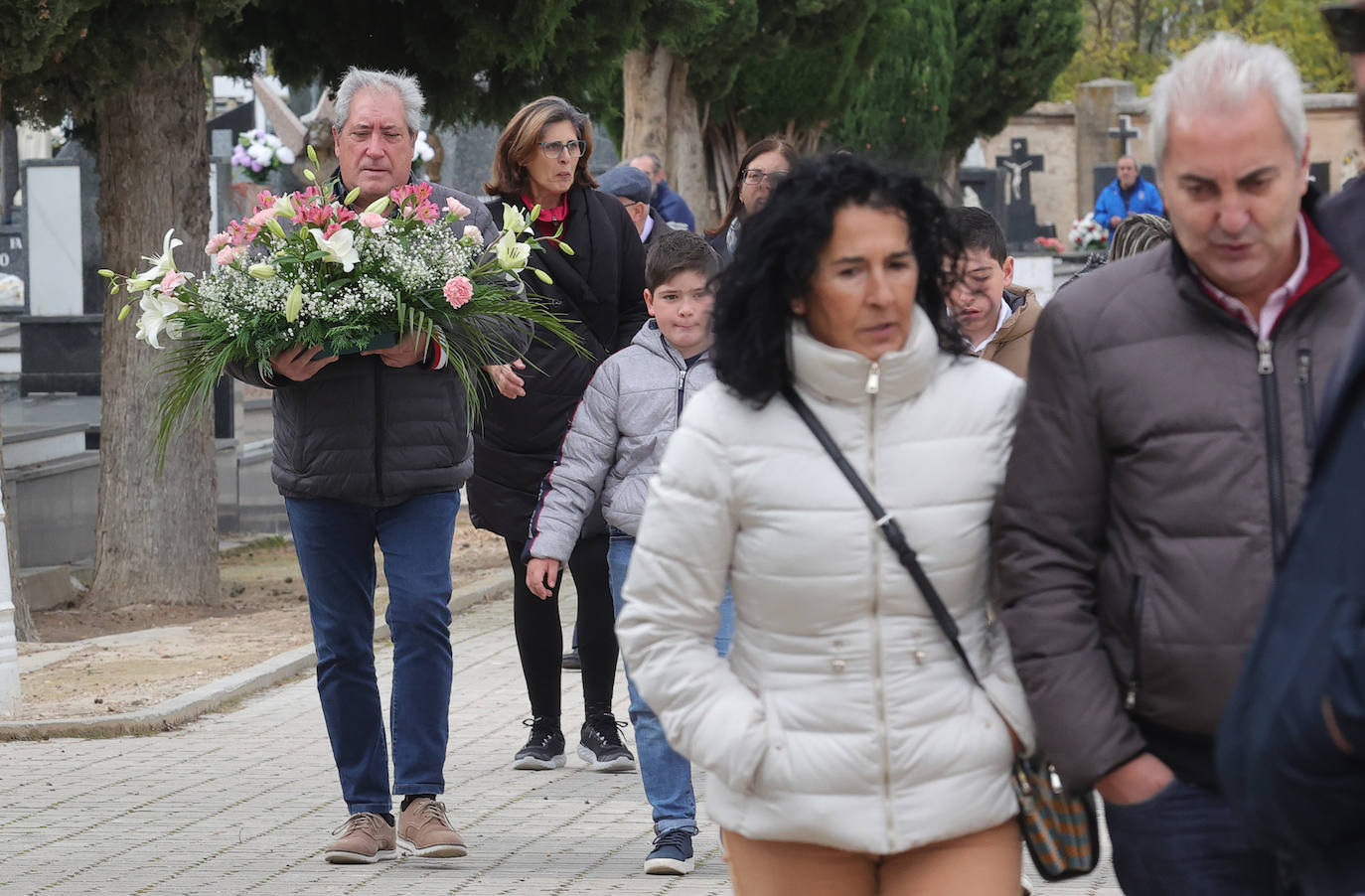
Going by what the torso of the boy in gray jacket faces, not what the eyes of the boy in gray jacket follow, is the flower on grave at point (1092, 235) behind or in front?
behind

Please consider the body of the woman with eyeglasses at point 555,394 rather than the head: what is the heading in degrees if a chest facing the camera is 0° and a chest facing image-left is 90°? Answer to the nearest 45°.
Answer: approximately 0°

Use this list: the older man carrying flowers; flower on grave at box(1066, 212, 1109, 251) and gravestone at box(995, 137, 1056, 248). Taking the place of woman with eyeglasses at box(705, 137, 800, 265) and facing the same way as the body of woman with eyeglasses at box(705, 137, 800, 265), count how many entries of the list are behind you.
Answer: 2

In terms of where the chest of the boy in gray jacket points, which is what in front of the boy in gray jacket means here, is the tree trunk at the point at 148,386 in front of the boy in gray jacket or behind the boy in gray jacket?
behind

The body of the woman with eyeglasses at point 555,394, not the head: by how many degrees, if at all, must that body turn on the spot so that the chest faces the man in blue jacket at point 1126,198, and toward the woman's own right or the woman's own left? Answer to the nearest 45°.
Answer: approximately 180°

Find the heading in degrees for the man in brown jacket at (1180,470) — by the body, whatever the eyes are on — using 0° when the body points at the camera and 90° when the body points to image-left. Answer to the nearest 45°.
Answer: approximately 315°
